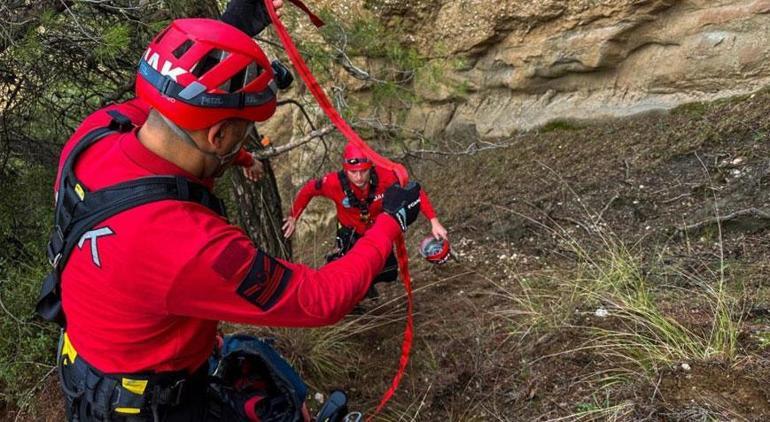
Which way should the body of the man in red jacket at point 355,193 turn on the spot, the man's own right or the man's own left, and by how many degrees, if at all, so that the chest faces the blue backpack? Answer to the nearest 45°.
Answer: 0° — they already face it

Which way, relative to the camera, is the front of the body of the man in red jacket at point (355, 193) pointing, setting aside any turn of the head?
toward the camera

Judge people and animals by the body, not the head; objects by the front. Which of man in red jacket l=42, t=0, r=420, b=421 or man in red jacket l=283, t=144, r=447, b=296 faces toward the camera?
man in red jacket l=283, t=144, r=447, b=296

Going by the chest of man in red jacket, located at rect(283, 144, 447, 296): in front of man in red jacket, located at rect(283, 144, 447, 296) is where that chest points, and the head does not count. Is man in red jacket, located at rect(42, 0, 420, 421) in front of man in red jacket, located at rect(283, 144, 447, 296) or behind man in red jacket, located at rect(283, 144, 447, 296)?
in front

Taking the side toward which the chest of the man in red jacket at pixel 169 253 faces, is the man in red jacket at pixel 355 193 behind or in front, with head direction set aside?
in front

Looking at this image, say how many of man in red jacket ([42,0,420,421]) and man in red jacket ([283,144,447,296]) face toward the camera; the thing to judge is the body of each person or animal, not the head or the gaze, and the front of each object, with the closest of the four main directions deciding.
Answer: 1

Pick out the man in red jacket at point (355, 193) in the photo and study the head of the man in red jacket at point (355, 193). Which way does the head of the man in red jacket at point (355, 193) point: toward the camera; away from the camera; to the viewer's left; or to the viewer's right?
toward the camera

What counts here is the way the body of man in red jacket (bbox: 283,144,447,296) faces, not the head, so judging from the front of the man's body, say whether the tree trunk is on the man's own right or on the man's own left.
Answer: on the man's own right

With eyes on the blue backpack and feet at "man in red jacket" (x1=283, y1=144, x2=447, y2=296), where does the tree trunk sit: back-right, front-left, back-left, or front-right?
front-right

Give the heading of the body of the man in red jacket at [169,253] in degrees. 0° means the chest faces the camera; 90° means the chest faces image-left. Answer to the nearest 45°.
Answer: approximately 225°
